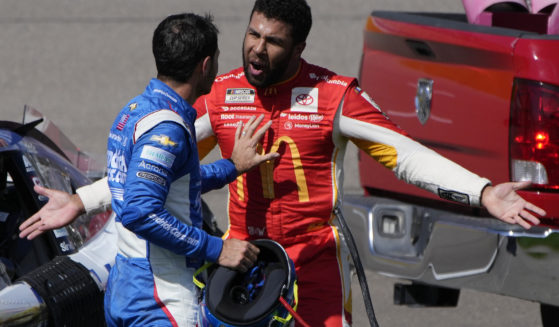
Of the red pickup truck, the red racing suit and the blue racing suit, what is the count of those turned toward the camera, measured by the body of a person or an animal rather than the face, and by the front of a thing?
1

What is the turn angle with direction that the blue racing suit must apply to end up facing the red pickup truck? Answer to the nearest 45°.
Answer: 0° — it already faces it

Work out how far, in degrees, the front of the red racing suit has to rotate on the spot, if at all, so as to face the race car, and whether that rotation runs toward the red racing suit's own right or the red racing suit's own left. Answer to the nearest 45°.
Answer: approximately 90° to the red racing suit's own right

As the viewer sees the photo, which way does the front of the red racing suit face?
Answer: toward the camera

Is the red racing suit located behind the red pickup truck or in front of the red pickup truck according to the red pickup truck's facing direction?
behind

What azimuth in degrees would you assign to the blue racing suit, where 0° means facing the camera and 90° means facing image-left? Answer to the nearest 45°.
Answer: approximately 225°

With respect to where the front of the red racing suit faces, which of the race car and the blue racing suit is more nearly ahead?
the blue racing suit

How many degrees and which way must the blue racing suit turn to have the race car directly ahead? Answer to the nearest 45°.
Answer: approximately 90° to its left

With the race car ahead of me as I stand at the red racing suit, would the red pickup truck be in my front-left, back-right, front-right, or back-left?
back-right

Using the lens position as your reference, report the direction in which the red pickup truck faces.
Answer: facing away from the viewer and to the right of the viewer

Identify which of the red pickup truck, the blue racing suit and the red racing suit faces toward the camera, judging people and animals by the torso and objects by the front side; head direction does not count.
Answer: the red racing suit
